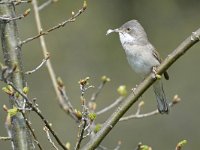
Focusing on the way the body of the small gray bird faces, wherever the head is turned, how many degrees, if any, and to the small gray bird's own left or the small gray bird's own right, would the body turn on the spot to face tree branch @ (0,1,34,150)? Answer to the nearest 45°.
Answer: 0° — it already faces it

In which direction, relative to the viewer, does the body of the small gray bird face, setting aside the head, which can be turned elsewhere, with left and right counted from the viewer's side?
facing the viewer and to the left of the viewer
